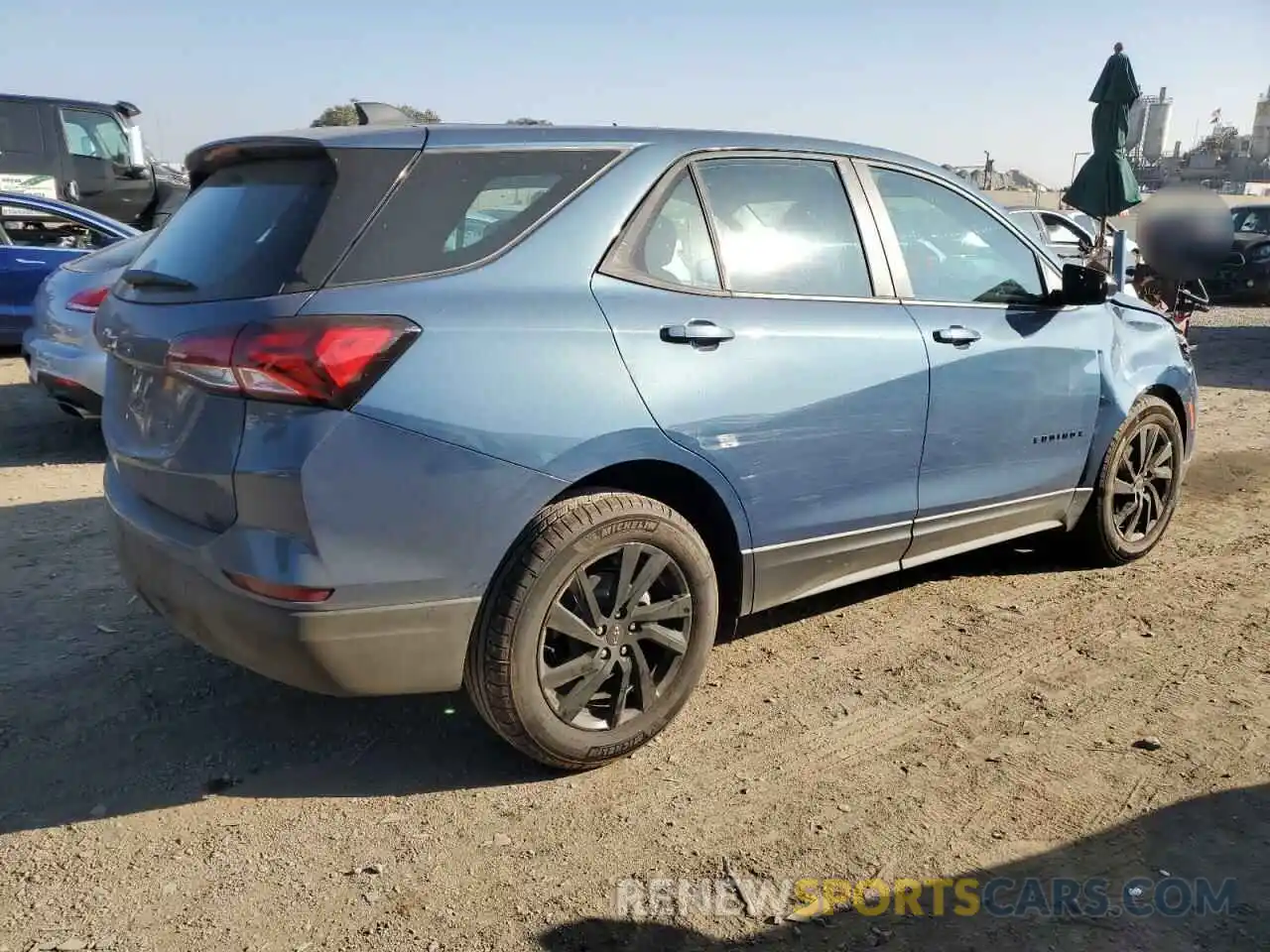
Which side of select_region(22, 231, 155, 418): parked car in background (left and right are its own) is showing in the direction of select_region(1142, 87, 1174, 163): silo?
front

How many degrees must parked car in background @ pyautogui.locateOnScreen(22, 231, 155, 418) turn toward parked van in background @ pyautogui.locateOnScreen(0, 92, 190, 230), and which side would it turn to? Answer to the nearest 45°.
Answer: approximately 45° to its left

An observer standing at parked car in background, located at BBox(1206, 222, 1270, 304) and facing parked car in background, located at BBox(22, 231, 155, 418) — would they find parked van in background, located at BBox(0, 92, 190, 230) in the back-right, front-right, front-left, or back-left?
front-right

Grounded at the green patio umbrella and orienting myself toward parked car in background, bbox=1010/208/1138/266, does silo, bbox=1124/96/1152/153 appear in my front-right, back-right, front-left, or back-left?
front-right

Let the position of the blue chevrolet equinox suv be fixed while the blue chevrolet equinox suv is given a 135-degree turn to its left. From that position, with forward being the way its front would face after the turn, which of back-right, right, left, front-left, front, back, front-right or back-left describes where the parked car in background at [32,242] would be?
front-right

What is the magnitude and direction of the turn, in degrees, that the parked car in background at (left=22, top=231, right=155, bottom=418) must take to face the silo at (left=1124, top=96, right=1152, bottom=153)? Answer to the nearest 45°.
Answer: approximately 45° to its right

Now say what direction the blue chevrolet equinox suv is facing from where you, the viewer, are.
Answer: facing away from the viewer and to the right of the viewer

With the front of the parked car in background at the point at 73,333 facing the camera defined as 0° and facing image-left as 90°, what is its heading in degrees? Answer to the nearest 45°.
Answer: approximately 225°

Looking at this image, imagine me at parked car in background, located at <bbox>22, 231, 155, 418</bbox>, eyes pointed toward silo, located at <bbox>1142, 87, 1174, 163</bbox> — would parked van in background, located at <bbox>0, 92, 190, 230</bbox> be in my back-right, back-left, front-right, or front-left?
front-left
